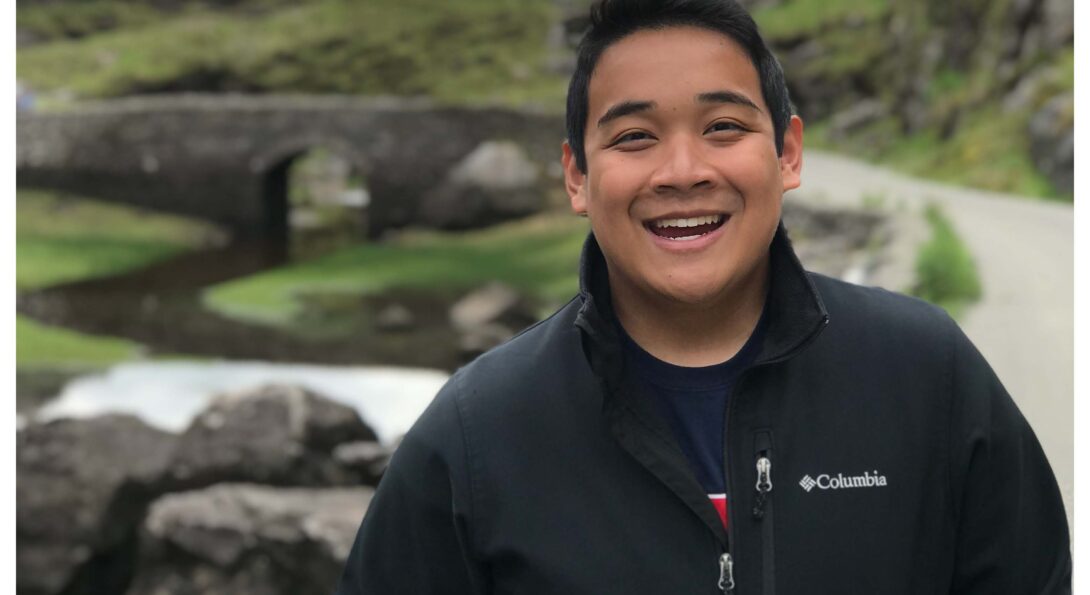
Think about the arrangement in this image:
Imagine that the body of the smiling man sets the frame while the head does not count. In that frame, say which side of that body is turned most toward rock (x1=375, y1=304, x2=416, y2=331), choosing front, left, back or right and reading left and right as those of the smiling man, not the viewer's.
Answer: back

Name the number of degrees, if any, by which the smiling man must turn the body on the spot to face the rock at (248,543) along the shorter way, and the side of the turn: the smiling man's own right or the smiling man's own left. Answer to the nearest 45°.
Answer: approximately 135° to the smiling man's own right

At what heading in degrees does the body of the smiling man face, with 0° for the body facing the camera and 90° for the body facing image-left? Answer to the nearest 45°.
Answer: approximately 0°

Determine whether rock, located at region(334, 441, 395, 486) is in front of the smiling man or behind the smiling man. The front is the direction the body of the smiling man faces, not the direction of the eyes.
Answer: behind

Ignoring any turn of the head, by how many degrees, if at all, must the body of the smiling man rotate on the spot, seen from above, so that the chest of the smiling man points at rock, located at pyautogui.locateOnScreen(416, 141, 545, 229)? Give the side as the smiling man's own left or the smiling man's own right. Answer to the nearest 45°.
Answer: approximately 180°

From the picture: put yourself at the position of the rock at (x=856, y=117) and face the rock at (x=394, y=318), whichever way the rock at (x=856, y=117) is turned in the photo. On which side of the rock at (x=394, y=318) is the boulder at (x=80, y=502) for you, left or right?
left

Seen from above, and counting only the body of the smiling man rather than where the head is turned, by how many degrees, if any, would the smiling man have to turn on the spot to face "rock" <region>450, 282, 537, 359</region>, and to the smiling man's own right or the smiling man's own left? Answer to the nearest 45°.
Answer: approximately 180°

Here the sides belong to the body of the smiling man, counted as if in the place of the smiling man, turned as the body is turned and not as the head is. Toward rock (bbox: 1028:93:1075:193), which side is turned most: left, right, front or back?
back

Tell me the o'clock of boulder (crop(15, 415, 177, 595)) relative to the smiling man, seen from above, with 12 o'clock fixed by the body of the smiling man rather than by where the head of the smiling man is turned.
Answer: The boulder is roughly at 5 o'clock from the smiling man.
